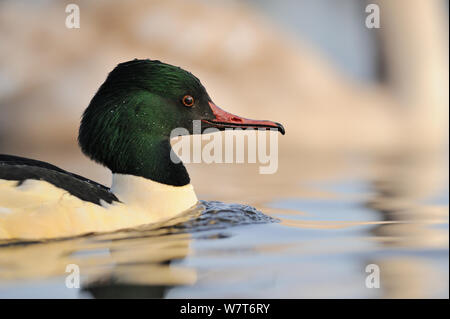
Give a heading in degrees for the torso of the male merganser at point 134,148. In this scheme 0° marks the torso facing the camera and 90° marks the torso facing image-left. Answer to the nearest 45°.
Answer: approximately 270°
